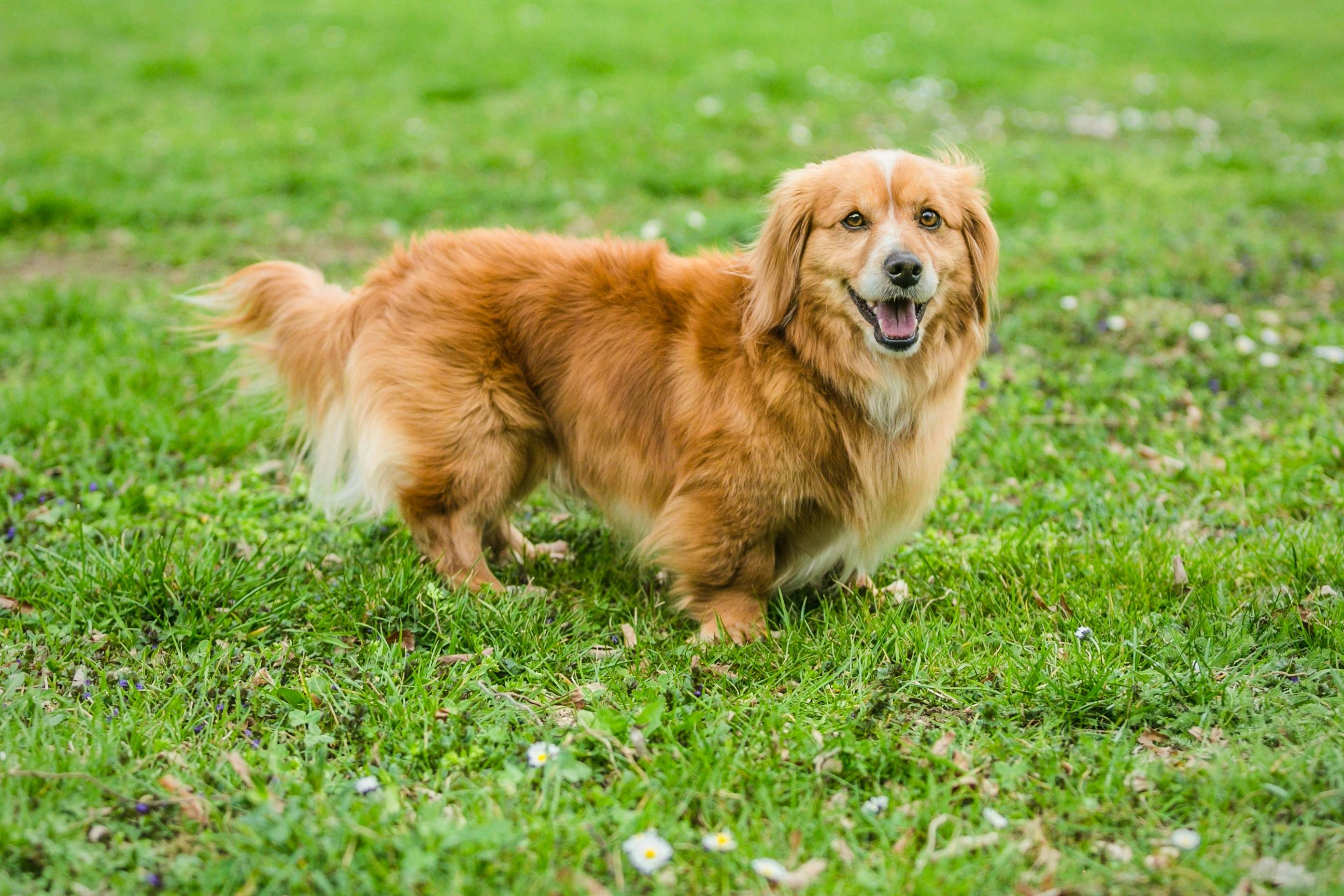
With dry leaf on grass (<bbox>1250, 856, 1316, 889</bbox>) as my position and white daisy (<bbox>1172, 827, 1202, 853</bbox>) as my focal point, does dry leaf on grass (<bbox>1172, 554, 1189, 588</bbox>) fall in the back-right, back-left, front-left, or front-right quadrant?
front-right

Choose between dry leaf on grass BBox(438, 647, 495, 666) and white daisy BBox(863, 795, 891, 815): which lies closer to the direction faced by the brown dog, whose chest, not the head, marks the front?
the white daisy

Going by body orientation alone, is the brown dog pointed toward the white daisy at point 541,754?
no

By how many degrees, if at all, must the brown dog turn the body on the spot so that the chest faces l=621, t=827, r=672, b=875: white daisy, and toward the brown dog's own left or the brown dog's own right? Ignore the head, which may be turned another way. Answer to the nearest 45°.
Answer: approximately 45° to the brown dog's own right

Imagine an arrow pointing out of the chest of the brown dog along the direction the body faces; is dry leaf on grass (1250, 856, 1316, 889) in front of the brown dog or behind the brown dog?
in front

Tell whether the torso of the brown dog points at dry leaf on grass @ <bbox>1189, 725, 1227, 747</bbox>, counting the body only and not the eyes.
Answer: yes

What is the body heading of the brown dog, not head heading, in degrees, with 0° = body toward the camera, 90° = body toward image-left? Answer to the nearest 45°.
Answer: approximately 315°

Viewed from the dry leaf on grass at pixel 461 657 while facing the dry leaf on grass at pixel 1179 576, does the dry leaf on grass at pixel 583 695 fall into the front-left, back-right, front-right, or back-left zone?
front-right

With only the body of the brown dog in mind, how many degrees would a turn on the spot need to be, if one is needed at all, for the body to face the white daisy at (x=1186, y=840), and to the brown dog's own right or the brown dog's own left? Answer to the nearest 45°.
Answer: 0° — it already faces it

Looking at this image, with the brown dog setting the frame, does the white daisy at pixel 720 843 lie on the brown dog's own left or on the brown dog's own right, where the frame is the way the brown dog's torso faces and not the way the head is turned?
on the brown dog's own right

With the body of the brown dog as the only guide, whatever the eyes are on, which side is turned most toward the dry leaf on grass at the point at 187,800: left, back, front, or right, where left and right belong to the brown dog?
right

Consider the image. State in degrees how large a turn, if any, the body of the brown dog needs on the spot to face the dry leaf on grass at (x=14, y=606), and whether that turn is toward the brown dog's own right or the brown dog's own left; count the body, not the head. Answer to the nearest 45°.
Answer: approximately 135° to the brown dog's own right

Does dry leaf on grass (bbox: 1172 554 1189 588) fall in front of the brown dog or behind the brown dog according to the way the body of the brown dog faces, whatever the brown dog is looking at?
in front
